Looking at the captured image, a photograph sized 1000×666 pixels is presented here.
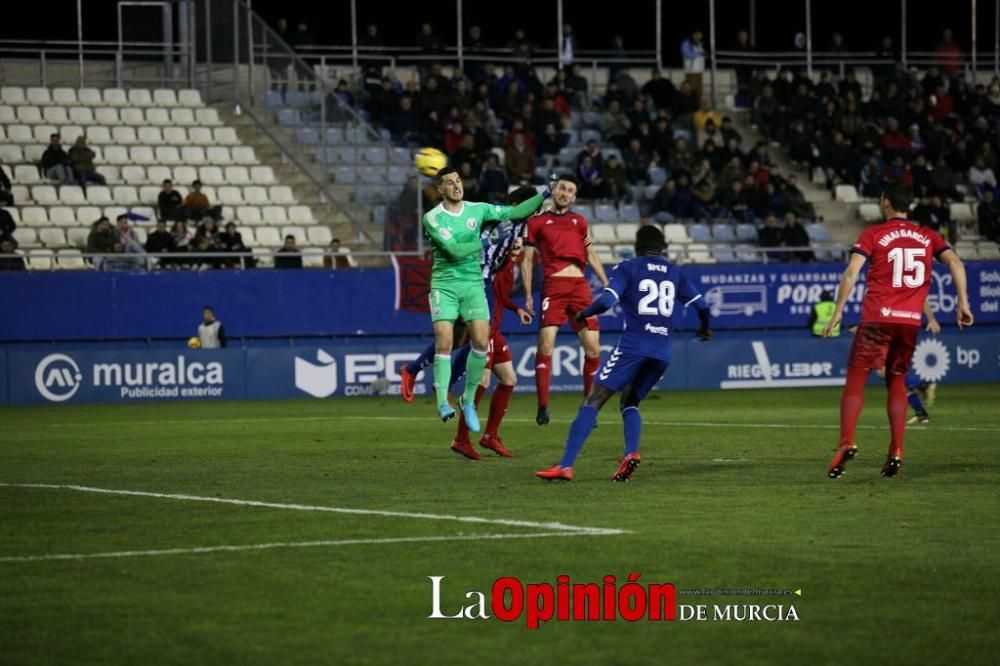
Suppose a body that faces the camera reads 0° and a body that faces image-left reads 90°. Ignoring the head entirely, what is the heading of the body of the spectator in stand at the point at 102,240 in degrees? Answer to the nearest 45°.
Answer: approximately 315°

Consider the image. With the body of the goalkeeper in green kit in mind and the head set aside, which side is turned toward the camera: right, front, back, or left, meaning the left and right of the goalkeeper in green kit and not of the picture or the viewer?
front

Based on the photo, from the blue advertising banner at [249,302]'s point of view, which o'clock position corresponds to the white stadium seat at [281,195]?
The white stadium seat is roughly at 6 o'clock from the blue advertising banner.

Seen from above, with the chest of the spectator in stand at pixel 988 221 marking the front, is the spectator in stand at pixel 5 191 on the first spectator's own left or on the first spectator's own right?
on the first spectator's own right

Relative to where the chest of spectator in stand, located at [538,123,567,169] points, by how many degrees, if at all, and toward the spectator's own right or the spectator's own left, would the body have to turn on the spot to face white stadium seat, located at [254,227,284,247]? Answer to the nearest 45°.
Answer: approximately 45° to the spectator's own right

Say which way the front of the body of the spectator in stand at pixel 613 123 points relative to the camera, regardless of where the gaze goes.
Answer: toward the camera

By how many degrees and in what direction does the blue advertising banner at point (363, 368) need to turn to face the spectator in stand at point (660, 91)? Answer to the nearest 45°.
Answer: approximately 135° to its left

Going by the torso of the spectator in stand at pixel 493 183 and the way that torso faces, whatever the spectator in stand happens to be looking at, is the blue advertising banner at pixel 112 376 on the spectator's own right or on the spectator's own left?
on the spectator's own right

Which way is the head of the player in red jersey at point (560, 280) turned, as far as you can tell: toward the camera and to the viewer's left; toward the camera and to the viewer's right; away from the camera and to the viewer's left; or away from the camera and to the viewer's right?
toward the camera and to the viewer's left

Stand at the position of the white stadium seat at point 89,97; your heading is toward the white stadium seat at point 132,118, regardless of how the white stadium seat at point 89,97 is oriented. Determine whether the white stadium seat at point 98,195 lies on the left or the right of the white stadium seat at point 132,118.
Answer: right

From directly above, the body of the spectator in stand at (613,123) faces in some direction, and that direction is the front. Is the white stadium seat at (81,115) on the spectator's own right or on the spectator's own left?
on the spectator's own right

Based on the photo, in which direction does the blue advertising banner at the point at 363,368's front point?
toward the camera

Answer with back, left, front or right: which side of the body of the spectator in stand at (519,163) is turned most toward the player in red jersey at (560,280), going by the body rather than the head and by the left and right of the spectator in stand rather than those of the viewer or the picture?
front

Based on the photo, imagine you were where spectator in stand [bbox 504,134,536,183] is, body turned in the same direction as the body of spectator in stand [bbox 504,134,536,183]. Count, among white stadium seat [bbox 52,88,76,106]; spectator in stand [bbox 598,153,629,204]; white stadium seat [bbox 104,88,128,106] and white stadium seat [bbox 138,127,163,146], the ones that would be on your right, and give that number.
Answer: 3

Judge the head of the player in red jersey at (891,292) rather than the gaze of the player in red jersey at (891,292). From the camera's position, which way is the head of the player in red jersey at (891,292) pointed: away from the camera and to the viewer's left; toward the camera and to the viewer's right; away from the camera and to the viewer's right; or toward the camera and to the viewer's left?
away from the camera and to the viewer's left

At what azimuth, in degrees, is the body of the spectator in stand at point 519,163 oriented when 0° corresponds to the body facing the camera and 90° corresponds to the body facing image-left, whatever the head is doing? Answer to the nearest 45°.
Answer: approximately 0°

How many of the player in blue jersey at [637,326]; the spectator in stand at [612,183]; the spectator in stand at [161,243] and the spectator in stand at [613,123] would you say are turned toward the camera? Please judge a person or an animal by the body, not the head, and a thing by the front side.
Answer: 3

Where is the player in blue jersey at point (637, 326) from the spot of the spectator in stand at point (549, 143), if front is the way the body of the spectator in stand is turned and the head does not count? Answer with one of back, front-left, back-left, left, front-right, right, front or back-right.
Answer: front

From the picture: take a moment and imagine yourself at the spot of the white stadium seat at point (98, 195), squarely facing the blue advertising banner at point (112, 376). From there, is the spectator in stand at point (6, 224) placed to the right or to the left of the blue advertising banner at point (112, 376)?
right
